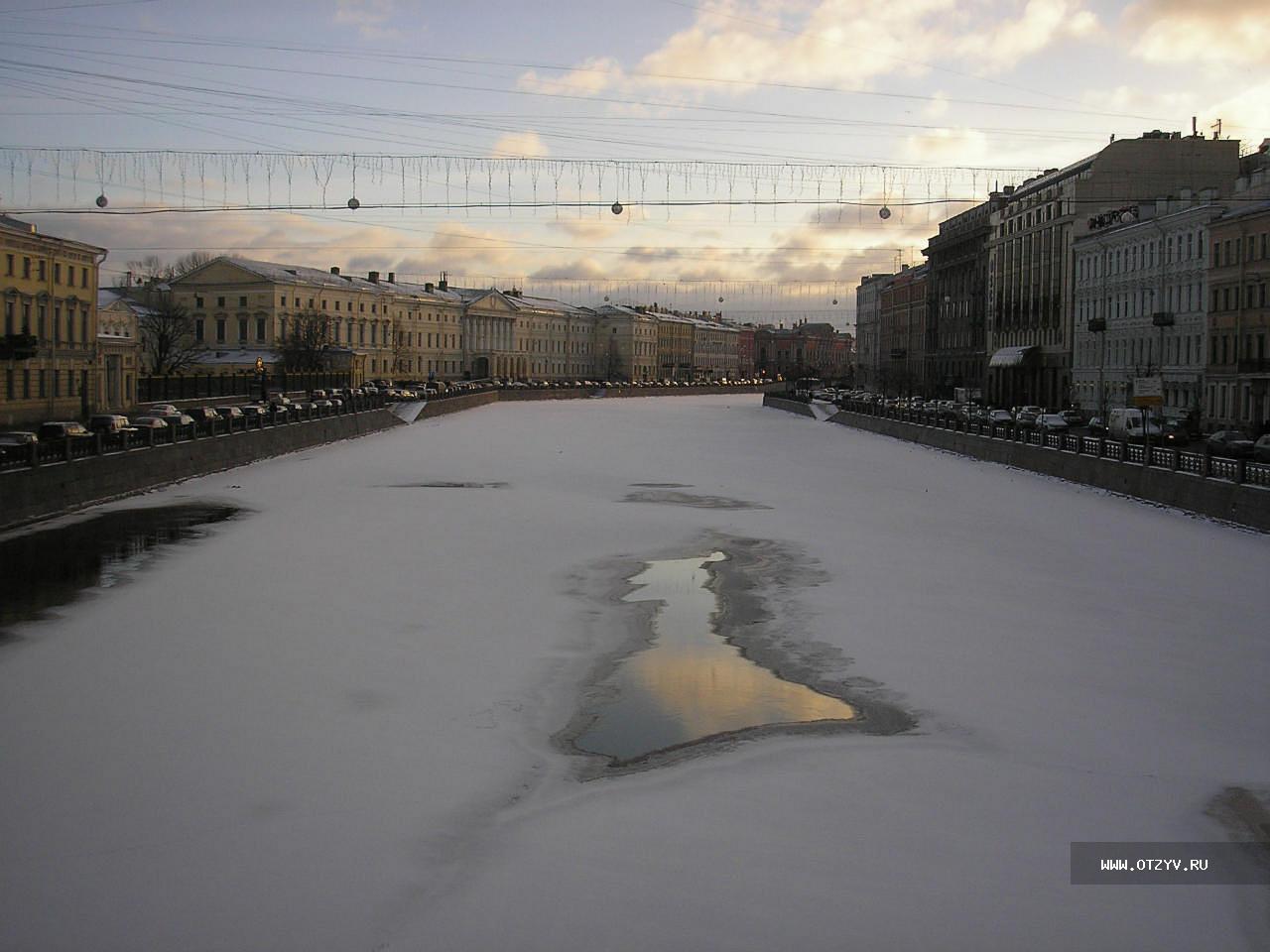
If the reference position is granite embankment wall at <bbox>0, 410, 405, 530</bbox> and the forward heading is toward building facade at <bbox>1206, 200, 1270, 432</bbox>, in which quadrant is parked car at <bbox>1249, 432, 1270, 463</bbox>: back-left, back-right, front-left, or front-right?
front-right

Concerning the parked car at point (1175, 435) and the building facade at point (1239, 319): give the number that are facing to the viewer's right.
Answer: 0

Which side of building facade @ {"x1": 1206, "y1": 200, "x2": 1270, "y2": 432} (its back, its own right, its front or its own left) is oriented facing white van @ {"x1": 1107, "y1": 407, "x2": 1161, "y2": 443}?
front

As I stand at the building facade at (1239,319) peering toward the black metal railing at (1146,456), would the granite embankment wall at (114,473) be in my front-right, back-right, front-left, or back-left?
front-right

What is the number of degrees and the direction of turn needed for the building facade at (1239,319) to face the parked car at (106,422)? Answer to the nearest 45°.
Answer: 0° — it already faces it

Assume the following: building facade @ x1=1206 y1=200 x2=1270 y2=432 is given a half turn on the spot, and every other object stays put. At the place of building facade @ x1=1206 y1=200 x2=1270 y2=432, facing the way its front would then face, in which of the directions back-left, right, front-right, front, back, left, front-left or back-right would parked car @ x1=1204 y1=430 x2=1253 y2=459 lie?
back-right
